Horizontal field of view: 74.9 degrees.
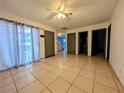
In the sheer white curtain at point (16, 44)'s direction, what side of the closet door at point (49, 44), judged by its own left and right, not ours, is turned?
right

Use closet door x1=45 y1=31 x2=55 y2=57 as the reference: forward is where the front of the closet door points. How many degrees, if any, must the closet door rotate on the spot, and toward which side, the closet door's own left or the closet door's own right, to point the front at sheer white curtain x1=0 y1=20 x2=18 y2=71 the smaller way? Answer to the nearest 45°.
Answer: approximately 90° to the closet door's own right

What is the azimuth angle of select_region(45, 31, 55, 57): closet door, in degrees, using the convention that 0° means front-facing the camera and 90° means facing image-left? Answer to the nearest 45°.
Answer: approximately 315°

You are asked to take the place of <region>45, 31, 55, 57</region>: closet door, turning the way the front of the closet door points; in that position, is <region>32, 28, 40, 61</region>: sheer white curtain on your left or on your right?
on your right

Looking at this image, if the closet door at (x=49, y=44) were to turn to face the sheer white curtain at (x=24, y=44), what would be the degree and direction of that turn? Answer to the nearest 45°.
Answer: approximately 90° to its right
